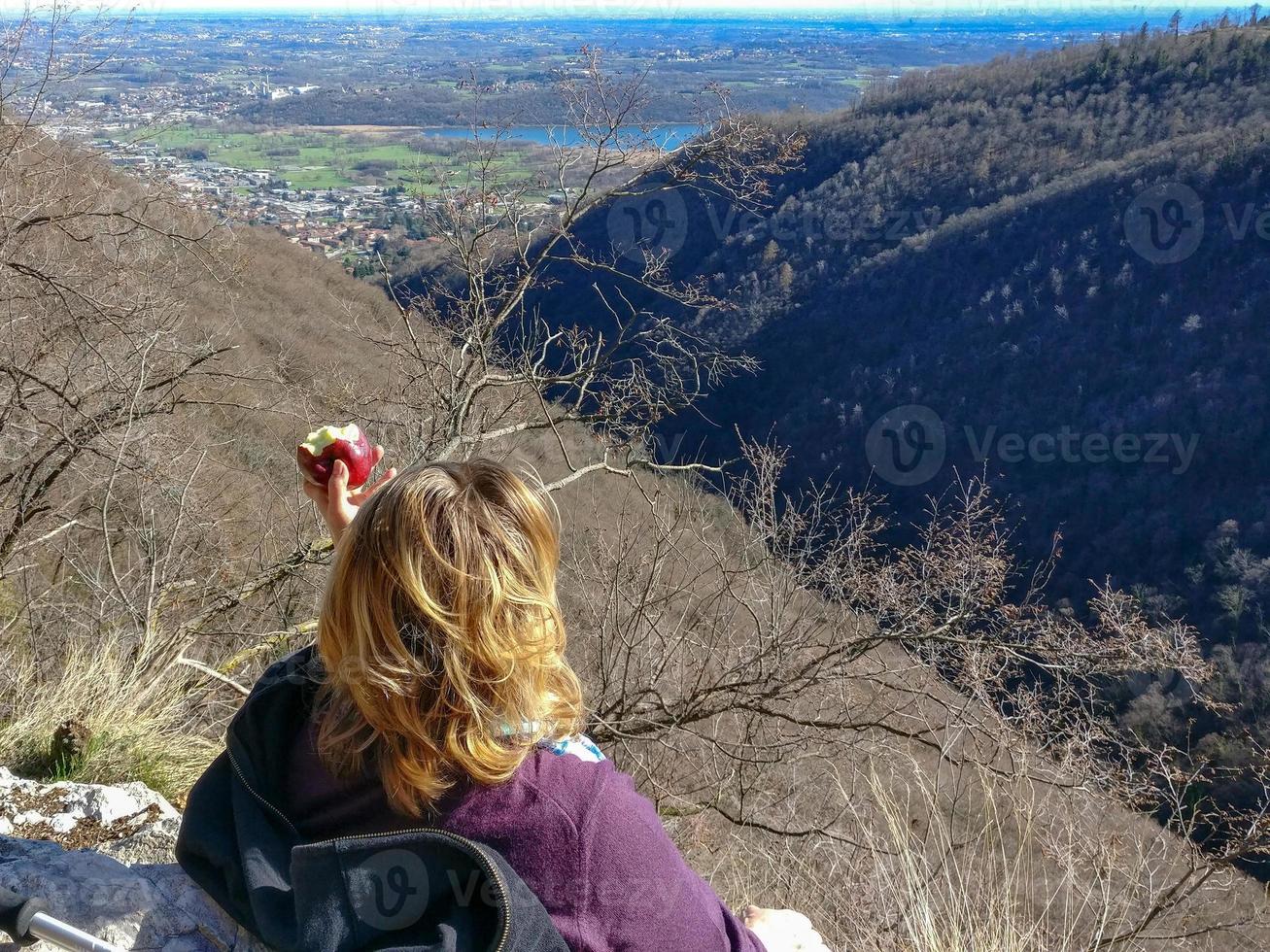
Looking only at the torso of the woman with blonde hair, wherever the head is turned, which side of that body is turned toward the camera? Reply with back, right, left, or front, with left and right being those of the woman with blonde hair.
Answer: back

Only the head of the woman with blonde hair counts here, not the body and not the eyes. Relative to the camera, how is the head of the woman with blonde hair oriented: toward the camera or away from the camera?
away from the camera
